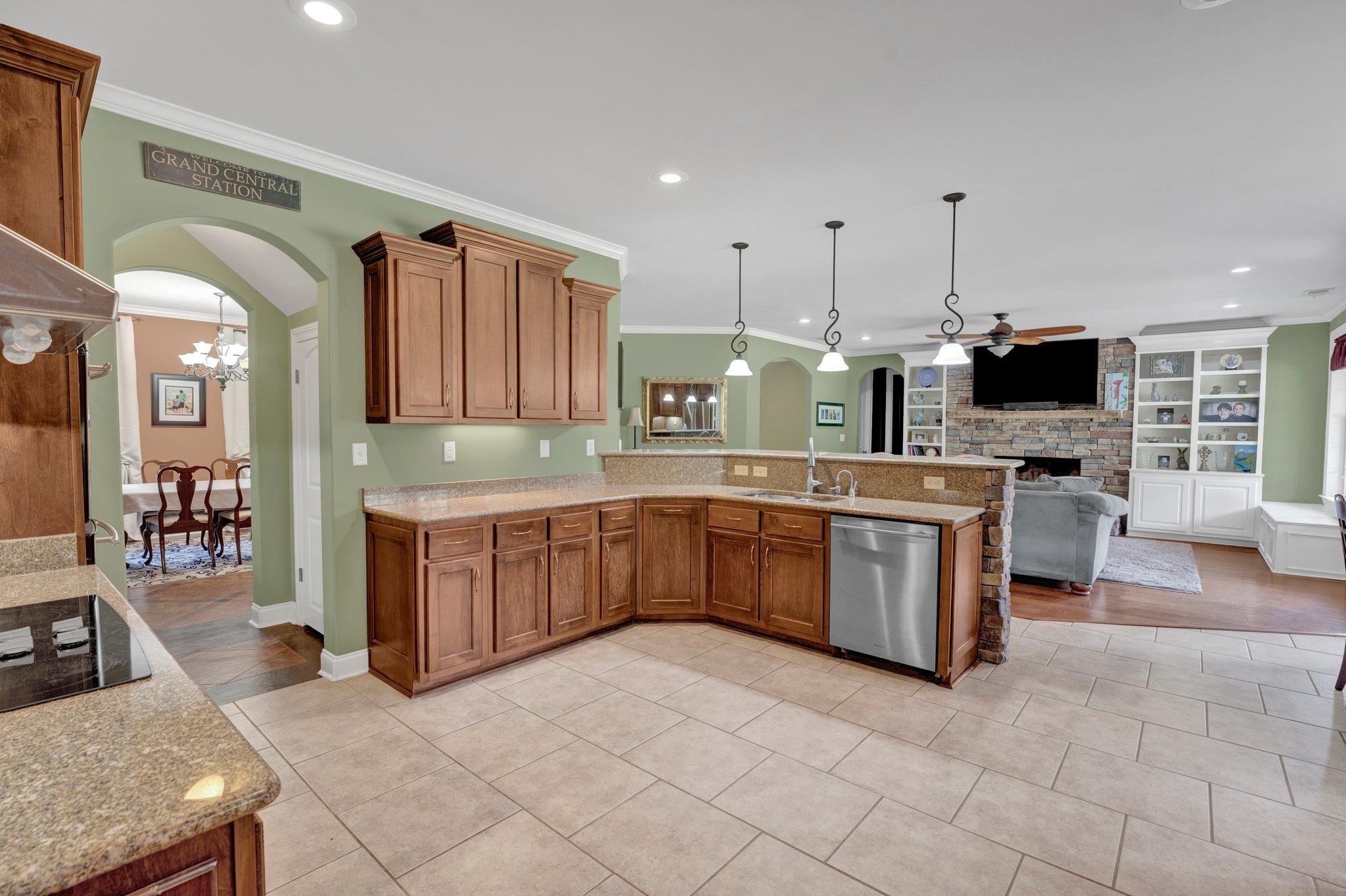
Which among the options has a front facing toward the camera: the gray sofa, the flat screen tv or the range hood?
the flat screen tv

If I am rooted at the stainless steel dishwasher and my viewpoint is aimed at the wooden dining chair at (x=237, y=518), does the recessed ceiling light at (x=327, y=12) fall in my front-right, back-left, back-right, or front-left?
front-left

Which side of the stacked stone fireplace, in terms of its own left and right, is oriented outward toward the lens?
front

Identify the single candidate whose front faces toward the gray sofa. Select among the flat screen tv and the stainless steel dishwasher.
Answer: the flat screen tv

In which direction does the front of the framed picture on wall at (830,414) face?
toward the camera

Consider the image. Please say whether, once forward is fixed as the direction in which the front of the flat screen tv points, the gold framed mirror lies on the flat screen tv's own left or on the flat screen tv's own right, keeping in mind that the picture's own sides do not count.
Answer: on the flat screen tv's own right

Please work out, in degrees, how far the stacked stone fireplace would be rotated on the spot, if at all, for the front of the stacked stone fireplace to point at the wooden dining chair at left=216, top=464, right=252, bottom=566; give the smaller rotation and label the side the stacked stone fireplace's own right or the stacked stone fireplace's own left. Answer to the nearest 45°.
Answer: approximately 45° to the stacked stone fireplace's own right

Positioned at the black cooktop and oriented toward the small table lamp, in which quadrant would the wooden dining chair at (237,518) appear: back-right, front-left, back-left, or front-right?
front-left

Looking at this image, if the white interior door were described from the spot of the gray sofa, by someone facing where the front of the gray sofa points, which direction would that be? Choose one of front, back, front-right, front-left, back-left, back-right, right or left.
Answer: back

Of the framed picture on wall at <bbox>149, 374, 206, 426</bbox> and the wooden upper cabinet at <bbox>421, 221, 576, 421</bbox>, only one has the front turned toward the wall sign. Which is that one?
the framed picture on wall

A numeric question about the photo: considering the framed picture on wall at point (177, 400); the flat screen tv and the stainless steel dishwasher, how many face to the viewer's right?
0

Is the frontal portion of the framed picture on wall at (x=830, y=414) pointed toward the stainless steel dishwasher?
yes

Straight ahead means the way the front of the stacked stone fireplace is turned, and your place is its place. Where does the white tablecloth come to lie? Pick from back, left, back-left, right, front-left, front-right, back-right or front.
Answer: front-right

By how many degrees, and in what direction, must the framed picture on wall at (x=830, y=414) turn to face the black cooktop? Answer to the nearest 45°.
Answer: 0° — it already faces it

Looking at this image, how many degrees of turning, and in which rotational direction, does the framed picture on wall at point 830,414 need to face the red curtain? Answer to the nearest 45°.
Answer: approximately 45° to its left

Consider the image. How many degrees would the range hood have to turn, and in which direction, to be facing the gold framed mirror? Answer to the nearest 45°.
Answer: approximately 45° to its left

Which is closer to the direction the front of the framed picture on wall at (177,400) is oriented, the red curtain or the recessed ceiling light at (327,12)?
the recessed ceiling light

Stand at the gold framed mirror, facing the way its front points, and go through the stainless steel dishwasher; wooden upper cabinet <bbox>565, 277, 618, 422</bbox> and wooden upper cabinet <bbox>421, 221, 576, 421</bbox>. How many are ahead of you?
3

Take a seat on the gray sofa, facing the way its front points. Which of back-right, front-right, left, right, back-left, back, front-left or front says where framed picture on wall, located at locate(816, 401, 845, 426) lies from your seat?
left

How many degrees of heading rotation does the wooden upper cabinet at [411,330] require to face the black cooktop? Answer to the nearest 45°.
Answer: approximately 45° to its right

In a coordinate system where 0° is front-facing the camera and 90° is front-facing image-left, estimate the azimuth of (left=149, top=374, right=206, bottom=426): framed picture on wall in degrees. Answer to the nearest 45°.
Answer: approximately 0°
